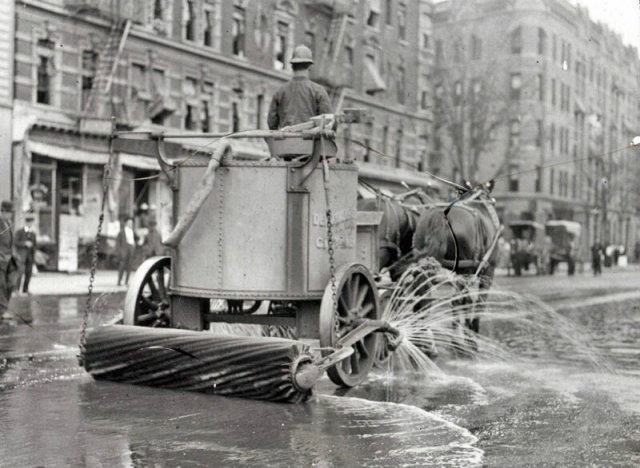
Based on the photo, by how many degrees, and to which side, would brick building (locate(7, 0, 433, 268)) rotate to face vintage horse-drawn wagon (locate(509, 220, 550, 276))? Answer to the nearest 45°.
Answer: approximately 90° to its left

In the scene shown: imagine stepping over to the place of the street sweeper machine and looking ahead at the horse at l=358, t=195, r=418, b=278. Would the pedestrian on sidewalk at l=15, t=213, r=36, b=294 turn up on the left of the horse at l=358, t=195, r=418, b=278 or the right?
left

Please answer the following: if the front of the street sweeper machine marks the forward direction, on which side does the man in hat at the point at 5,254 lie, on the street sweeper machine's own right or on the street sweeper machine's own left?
on the street sweeper machine's own left

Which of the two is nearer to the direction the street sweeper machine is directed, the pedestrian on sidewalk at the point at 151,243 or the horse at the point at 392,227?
the horse

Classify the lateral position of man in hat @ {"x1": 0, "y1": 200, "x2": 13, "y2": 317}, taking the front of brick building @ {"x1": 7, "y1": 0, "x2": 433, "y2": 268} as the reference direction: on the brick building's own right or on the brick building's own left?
on the brick building's own right

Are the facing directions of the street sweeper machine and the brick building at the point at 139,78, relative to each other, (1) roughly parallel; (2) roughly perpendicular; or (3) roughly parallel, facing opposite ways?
roughly perpendicular

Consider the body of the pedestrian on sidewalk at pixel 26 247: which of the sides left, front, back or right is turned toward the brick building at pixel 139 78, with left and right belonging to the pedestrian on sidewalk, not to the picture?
back

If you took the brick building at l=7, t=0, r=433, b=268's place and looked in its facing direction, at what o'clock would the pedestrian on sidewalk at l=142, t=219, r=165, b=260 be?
The pedestrian on sidewalk is roughly at 1 o'clock from the brick building.

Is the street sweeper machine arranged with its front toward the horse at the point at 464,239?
yes

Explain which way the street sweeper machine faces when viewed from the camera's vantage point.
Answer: facing away from the viewer and to the right of the viewer

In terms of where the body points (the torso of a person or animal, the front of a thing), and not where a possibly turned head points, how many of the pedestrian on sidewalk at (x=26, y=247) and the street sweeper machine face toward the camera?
1
